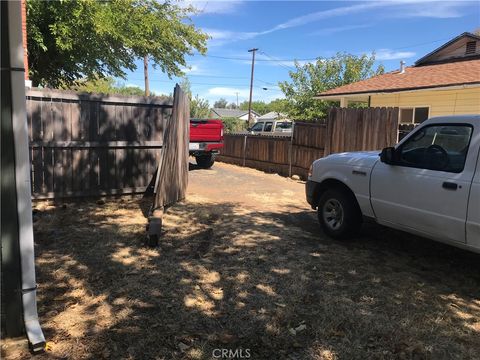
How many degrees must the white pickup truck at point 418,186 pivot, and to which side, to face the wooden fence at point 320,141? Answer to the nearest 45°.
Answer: approximately 45° to its right

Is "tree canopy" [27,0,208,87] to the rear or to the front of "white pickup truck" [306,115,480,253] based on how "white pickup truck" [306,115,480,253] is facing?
to the front

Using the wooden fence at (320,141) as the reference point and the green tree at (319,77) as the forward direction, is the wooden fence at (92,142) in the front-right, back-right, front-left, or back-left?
back-left

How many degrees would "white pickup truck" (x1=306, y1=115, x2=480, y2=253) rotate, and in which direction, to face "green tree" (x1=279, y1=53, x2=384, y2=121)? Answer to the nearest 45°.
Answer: approximately 45° to its right

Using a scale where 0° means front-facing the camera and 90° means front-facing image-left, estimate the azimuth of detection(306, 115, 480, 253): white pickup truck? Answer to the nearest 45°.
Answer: approximately 135°

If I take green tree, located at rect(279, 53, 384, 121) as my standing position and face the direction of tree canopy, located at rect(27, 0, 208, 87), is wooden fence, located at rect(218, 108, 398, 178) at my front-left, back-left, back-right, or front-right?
front-left

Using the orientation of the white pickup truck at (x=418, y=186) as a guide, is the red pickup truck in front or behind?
in front
